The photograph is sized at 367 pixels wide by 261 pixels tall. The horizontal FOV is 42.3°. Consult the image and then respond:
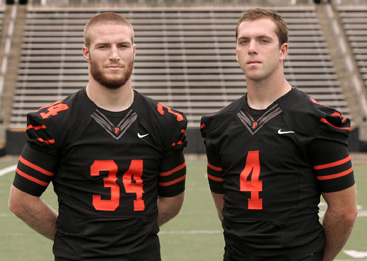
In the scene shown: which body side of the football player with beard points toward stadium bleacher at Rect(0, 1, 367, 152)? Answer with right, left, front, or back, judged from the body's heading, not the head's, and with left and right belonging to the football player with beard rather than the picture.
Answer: back

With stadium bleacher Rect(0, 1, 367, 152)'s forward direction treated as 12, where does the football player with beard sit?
The football player with beard is roughly at 12 o'clock from the stadium bleacher.

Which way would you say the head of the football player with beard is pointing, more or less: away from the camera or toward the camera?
toward the camera

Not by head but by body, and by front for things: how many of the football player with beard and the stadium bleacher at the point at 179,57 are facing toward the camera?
2

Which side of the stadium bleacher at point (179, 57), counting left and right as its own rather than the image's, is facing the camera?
front

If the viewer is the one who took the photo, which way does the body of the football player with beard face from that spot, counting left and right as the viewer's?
facing the viewer

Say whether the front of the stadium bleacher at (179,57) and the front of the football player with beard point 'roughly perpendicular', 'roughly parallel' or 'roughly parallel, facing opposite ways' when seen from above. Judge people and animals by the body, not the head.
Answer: roughly parallel
